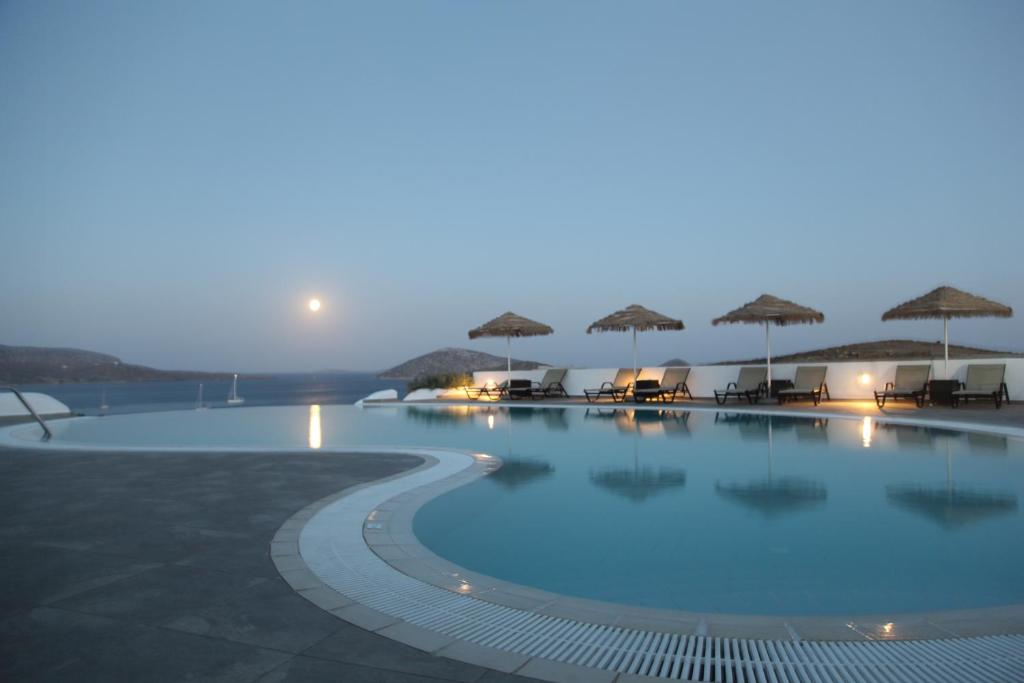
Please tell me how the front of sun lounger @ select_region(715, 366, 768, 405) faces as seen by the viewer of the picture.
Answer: facing the viewer and to the left of the viewer

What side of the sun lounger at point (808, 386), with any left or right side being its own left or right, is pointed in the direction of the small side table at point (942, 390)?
left

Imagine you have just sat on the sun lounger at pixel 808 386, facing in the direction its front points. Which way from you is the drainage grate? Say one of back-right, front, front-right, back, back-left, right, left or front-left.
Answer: front-left

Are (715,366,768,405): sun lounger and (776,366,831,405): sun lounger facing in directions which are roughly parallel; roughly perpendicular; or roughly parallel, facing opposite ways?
roughly parallel

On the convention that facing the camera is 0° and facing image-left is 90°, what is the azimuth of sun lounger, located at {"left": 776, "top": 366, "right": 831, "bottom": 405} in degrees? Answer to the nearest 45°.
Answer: approximately 45°

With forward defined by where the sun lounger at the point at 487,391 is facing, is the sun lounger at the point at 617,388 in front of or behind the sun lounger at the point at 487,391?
behind

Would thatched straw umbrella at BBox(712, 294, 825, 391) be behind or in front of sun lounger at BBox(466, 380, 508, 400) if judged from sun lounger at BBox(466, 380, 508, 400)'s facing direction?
behind

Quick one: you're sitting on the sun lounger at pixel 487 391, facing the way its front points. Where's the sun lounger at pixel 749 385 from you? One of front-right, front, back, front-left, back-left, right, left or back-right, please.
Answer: back-left

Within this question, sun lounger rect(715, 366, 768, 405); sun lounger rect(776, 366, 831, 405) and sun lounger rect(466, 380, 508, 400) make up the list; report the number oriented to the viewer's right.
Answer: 0

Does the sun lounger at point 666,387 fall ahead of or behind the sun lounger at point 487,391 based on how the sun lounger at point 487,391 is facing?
behind

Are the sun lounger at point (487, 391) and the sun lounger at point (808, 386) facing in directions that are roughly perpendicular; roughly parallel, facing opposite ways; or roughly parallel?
roughly parallel

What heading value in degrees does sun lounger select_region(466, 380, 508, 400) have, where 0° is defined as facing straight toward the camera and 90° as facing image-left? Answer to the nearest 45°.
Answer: approximately 90°

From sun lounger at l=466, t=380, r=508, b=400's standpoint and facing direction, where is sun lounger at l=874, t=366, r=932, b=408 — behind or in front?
behind

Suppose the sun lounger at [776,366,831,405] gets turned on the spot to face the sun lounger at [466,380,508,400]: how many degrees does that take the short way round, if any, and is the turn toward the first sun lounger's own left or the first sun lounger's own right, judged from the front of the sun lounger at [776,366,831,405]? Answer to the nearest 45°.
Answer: approximately 45° to the first sun lounger's own right

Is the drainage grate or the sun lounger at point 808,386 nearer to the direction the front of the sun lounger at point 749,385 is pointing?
the drainage grate
